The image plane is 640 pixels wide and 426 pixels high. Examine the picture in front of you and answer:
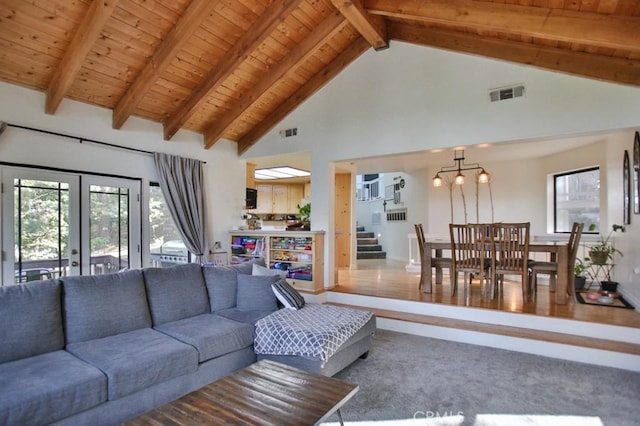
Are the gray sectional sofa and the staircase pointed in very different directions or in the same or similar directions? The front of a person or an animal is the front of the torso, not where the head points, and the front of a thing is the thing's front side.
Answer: same or similar directions

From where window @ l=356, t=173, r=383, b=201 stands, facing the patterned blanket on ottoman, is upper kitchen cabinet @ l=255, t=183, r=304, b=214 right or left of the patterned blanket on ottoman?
right

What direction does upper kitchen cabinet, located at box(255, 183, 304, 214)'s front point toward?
toward the camera

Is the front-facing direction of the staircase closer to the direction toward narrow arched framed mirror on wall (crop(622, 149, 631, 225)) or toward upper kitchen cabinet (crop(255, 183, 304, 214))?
the narrow arched framed mirror on wall

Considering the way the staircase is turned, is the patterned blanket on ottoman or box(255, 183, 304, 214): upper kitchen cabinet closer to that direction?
the patterned blanket on ottoman

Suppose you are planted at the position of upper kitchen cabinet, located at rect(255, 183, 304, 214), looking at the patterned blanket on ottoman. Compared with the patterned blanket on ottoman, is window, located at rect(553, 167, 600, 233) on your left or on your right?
left

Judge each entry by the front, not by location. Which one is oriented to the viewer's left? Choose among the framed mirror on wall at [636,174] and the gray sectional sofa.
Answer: the framed mirror on wall

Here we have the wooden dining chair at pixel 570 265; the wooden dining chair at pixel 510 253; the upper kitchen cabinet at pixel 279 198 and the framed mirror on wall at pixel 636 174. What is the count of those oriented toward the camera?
1

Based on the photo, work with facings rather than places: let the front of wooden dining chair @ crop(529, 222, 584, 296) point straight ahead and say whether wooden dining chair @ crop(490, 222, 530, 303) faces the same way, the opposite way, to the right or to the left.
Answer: to the right

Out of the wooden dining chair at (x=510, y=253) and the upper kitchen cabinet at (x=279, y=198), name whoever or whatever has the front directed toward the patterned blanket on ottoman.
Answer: the upper kitchen cabinet

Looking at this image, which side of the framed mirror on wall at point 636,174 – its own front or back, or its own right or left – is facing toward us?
left

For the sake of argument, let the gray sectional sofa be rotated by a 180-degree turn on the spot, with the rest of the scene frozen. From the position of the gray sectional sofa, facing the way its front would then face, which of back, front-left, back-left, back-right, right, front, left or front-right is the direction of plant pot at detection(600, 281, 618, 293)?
back-right

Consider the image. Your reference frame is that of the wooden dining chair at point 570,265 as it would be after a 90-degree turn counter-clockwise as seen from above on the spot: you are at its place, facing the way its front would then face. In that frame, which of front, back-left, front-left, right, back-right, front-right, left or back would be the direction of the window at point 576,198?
back

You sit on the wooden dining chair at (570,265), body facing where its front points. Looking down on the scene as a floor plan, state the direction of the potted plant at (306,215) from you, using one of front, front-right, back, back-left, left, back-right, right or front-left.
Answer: front

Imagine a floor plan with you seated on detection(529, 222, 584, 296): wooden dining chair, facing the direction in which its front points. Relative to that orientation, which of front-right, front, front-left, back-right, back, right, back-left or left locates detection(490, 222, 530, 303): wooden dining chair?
front-left

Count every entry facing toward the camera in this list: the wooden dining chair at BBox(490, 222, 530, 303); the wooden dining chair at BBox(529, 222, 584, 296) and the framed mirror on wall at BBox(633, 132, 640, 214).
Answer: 0

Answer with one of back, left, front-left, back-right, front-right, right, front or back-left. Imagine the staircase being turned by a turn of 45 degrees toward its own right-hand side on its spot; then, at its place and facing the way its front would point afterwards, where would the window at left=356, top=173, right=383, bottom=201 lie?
back

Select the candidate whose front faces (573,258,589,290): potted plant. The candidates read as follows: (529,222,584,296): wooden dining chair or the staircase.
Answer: the staircase

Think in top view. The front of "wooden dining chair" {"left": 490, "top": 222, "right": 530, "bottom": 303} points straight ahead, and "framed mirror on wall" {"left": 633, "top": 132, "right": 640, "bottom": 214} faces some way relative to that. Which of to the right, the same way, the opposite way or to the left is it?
to the left

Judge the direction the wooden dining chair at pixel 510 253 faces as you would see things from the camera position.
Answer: facing away from the viewer
